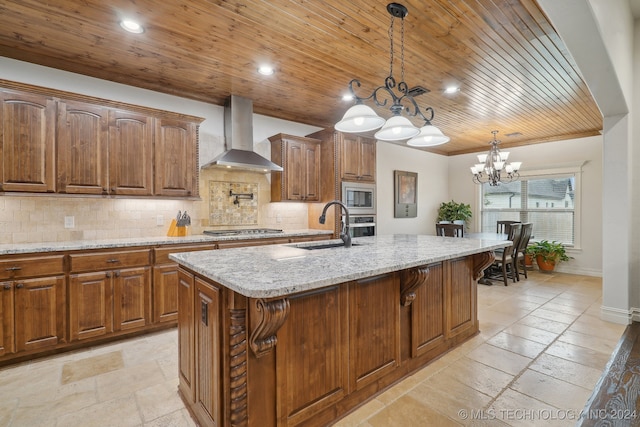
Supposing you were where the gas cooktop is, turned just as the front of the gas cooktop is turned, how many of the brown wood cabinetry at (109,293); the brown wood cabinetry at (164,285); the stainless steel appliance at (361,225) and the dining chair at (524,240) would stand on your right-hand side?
2

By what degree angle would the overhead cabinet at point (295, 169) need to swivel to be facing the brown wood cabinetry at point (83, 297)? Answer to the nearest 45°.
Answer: approximately 90° to its right

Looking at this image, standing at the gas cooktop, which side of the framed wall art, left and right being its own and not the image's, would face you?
right

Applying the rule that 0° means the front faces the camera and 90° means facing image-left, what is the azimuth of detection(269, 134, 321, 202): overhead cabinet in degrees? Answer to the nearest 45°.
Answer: approximately 315°

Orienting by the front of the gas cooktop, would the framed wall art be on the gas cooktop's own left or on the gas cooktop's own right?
on the gas cooktop's own left

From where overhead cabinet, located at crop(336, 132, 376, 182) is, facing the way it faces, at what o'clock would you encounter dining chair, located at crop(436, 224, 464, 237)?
The dining chair is roughly at 10 o'clock from the overhead cabinet.

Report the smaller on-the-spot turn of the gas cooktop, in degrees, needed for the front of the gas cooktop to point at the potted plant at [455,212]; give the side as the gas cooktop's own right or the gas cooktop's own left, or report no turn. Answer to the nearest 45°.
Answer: approximately 45° to the gas cooktop's own left

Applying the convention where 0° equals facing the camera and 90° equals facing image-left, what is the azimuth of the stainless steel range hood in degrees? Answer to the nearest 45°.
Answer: approximately 315°

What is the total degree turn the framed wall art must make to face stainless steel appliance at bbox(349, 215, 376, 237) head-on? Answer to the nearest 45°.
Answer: approximately 45° to its right

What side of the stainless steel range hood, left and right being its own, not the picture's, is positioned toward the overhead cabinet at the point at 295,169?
left
